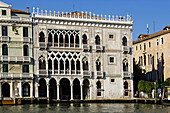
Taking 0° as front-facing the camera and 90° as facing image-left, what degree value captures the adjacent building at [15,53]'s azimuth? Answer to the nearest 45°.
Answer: approximately 0°

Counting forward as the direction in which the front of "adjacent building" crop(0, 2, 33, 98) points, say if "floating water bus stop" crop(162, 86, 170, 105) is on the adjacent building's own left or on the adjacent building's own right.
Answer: on the adjacent building's own left
